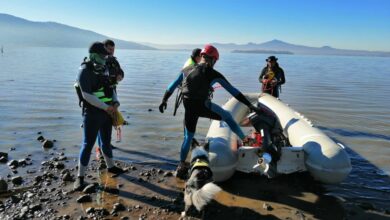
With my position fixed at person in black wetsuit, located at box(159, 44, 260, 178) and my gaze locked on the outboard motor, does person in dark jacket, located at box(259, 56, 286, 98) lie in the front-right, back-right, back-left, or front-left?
front-left

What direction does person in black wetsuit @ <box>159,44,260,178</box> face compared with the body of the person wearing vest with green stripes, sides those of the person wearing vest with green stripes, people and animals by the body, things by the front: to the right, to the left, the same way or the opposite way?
to the left

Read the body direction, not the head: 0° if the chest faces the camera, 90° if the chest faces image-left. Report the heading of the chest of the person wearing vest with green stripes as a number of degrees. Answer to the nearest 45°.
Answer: approximately 315°

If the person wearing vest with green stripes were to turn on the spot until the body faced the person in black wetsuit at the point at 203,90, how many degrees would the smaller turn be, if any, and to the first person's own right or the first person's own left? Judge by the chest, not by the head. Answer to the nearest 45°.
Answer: approximately 45° to the first person's own left

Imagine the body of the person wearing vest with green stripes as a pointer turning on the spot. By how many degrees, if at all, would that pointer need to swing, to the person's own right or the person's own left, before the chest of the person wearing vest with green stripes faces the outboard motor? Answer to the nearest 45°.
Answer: approximately 45° to the person's own left

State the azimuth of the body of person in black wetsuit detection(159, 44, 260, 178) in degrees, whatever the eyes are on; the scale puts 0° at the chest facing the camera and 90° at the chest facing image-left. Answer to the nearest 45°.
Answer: approximately 225°

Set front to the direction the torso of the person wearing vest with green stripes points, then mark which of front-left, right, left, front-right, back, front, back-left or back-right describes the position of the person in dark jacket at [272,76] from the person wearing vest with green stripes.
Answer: left

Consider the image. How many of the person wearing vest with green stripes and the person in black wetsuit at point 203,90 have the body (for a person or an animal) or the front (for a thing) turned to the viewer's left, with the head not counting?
0

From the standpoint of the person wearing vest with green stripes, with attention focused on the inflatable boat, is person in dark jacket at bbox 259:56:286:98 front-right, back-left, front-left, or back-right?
front-left
